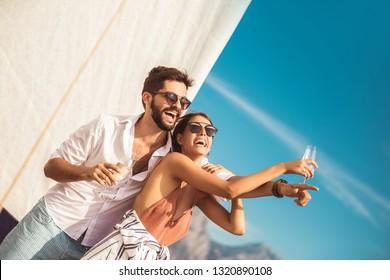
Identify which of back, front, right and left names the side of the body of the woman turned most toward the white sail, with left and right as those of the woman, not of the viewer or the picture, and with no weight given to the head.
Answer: back

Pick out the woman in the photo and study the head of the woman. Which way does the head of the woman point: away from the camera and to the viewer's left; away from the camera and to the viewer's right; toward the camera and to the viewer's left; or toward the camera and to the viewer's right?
toward the camera and to the viewer's right

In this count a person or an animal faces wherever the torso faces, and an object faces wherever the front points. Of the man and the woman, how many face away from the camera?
0

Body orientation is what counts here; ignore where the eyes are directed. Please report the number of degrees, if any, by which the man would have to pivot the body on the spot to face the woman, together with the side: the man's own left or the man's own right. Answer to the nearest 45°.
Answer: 0° — they already face them

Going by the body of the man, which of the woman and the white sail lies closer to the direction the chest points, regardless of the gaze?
the woman

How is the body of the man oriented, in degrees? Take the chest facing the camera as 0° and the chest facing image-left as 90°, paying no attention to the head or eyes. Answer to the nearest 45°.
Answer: approximately 315°

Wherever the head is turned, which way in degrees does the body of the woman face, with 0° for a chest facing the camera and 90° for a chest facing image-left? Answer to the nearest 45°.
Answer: approximately 315°

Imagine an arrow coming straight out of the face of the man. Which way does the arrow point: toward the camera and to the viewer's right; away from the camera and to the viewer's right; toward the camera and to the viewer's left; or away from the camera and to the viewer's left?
toward the camera and to the viewer's right
